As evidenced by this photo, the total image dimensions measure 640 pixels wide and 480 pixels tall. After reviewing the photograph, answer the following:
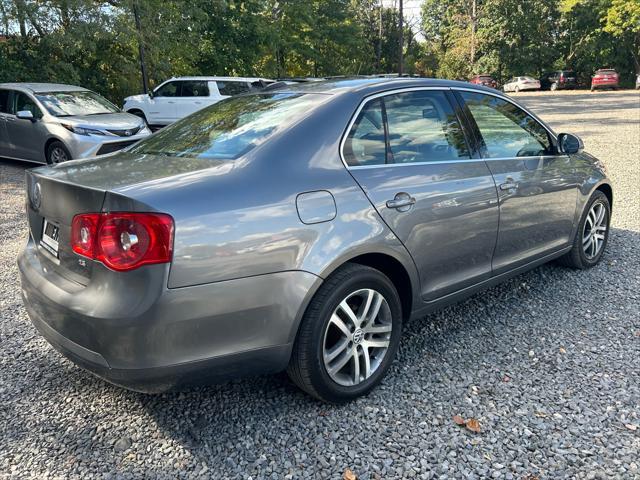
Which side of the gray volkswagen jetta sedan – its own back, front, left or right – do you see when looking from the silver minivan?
left

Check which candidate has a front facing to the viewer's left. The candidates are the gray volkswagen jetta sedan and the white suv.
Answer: the white suv

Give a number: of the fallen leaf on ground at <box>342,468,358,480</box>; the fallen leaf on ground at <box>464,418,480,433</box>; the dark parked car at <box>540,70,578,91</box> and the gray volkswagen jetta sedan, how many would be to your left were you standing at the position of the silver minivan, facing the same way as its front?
1

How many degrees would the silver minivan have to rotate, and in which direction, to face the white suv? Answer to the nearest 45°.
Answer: approximately 90° to its left

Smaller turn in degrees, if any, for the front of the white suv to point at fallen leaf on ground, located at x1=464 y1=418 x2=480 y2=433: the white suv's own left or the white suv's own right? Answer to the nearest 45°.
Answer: approximately 90° to the white suv's own left

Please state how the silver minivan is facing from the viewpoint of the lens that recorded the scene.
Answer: facing the viewer and to the right of the viewer

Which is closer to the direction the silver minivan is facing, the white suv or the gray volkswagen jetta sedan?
the gray volkswagen jetta sedan

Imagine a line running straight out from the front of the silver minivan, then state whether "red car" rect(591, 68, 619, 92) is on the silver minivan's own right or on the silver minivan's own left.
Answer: on the silver minivan's own left

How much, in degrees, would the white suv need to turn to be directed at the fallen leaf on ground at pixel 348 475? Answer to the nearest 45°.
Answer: approximately 90° to its left

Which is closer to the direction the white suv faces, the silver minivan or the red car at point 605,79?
the silver minivan

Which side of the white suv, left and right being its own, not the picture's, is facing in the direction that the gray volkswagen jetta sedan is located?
left

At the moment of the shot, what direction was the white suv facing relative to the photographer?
facing to the left of the viewer

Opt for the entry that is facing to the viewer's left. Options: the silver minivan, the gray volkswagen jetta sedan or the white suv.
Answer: the white suv

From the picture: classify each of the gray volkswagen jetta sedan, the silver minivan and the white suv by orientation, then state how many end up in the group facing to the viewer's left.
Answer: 1

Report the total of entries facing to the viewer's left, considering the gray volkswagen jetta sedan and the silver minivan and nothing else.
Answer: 0

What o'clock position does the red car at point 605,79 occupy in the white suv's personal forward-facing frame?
The red car is roughly at 5 o'clock from the white suv.

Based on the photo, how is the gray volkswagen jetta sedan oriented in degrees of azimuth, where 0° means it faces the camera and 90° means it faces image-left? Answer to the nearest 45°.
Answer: approximately 225°
